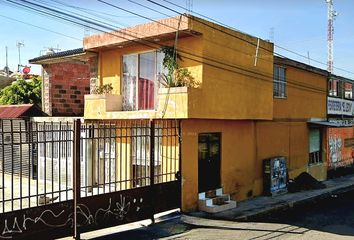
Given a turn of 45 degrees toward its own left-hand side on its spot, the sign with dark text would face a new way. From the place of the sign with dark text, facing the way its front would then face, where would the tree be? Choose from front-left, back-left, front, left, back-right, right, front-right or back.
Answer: back

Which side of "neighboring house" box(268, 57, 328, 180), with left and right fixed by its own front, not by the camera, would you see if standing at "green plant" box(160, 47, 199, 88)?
right

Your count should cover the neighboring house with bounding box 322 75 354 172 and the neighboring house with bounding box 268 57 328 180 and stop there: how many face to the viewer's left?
0

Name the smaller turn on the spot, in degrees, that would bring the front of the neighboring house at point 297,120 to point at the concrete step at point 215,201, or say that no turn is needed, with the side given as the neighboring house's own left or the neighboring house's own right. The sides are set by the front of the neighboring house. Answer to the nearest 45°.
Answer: approximately 45° to the neighboring house's own right

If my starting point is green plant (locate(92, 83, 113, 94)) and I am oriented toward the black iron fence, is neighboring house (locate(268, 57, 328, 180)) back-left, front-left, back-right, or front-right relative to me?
back-left

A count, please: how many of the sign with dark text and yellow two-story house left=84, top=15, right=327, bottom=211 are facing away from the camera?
0

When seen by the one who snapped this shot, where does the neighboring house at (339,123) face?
facing the viewer and to the right of the viewer

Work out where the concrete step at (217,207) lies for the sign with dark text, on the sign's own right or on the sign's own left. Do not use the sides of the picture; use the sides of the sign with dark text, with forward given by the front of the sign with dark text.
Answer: on the sign's own right

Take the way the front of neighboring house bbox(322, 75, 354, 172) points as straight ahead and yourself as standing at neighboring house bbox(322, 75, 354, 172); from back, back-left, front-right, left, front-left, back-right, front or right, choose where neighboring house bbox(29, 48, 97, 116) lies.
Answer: right
